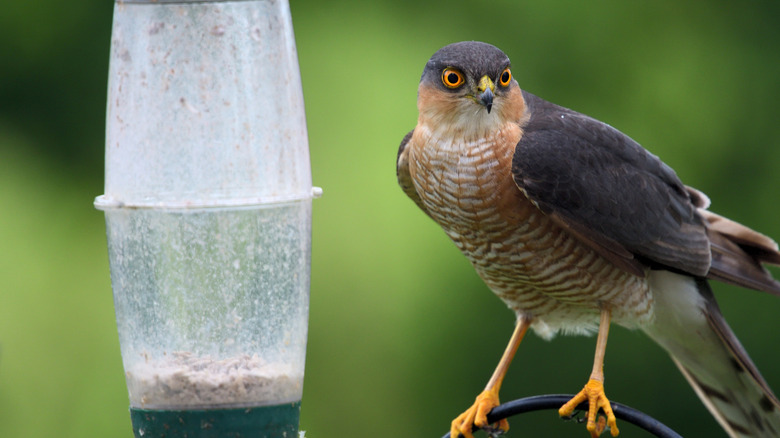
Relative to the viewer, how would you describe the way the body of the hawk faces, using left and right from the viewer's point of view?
facing the viewer and to the left of the viewer

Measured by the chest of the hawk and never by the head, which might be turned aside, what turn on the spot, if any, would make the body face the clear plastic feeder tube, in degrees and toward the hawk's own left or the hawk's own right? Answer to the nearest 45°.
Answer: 0° — it already faces it
